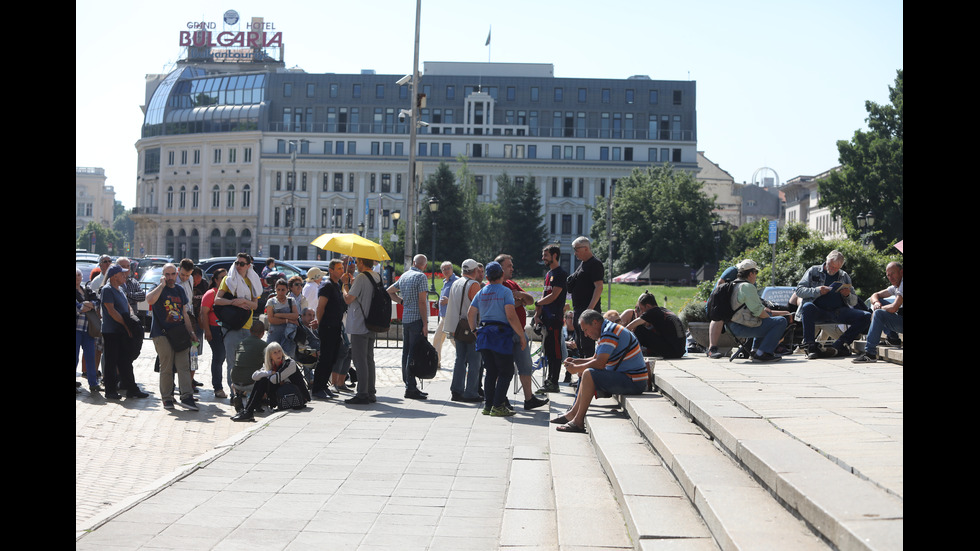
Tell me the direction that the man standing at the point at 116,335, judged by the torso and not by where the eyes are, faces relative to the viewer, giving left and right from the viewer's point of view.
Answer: facing the viewer and to the right of the viewer

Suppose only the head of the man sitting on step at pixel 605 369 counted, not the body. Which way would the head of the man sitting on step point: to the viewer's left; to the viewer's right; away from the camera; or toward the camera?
to the viewer's left

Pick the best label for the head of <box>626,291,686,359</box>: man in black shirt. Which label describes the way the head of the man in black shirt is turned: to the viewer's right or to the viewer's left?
to the viewer's left

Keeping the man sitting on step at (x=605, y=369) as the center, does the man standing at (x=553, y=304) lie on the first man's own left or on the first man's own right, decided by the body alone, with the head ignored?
on the first man's own right

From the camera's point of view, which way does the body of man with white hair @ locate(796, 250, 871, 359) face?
toward the camera

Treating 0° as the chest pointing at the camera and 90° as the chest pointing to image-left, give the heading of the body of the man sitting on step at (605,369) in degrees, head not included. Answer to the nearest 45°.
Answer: approximately 90°

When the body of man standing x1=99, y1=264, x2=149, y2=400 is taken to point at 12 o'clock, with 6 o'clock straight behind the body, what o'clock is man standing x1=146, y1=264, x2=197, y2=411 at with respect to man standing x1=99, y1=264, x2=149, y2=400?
man standing x1=146, y1=264, x2=197, y2=411 is roughly at 12 o'clock from man standing x1=99, y1=264, x2=149, y2=400.

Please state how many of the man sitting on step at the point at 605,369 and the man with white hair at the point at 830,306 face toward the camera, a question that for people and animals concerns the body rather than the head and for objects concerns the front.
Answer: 1

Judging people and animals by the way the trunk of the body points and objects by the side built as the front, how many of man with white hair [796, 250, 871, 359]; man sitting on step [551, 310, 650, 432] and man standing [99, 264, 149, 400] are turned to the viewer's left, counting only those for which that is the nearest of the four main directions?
1

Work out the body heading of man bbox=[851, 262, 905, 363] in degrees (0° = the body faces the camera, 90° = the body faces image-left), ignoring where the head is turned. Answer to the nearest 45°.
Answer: approximately 45°

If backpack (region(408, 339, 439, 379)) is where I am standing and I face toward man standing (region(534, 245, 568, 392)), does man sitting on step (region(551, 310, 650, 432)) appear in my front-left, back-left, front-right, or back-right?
front-right

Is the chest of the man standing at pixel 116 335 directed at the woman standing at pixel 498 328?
yes

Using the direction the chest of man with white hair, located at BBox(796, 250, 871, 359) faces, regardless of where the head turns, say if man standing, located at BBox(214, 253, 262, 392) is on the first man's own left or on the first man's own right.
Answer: on the first man's own right

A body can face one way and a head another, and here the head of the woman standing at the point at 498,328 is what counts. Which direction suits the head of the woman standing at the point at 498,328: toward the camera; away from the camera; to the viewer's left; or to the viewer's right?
away from the camera

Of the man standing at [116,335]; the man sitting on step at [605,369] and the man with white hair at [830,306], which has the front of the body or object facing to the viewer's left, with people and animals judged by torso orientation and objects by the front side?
the man sitting on step

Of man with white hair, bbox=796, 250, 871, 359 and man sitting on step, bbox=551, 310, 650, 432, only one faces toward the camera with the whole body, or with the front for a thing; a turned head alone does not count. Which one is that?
the man with white hair

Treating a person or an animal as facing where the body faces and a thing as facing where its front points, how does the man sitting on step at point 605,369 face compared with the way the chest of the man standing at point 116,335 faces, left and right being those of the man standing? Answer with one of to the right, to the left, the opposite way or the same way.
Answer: the opposite way

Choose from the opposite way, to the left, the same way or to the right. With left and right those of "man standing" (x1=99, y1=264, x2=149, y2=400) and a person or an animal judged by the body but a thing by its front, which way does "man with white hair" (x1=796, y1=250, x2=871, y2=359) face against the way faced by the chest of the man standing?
to the right
